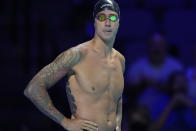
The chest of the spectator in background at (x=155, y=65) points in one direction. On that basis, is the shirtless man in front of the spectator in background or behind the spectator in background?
in front

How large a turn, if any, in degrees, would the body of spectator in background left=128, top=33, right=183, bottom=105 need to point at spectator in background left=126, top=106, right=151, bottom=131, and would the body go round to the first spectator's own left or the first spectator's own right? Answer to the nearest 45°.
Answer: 0° — they already face them

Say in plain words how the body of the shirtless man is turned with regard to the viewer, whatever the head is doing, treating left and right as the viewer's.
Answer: facing the viewer and to the right of the viewer

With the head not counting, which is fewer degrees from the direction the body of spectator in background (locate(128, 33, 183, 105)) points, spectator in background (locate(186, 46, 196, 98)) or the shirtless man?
the shirtless man

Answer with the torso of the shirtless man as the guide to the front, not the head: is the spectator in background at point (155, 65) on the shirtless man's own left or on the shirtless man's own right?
on the shirtless man's own left

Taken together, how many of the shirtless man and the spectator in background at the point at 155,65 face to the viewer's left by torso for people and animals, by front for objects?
0

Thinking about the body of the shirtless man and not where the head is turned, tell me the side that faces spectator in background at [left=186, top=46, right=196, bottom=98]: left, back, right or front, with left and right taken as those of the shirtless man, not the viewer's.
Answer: left

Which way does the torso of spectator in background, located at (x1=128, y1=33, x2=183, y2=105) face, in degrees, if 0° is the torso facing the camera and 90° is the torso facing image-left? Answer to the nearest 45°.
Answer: approximately 0°

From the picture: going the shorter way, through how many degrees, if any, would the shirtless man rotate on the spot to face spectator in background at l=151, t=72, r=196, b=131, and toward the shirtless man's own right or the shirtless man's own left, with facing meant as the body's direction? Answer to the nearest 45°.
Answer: approximately 90° to the shirtless man's own left
